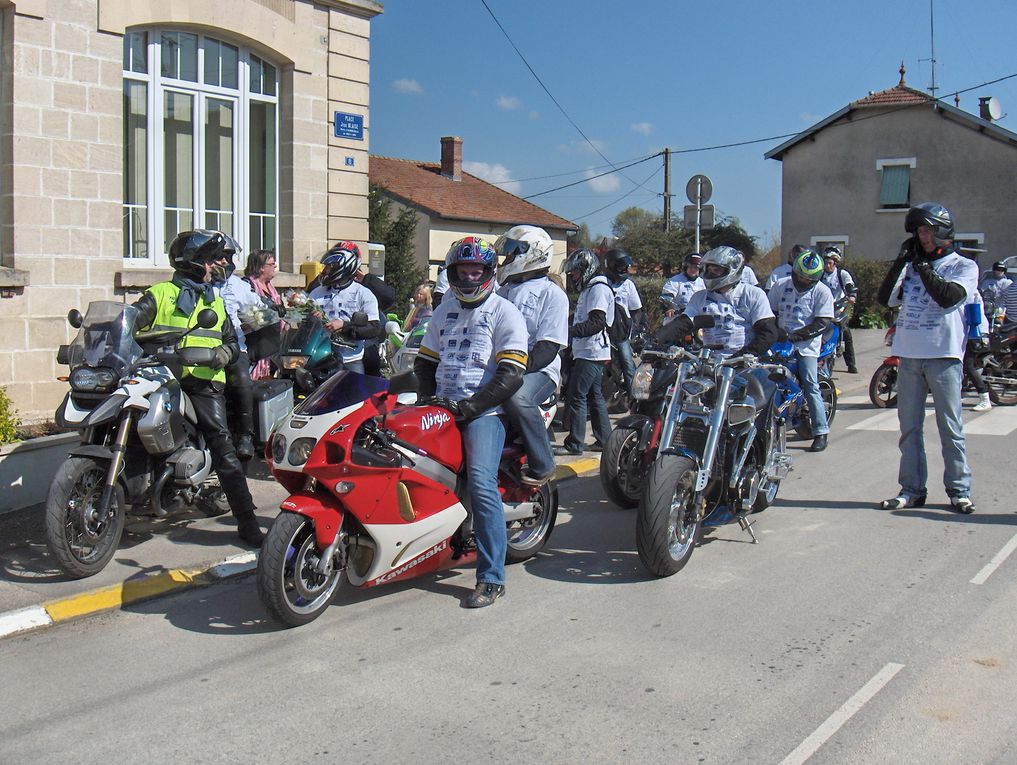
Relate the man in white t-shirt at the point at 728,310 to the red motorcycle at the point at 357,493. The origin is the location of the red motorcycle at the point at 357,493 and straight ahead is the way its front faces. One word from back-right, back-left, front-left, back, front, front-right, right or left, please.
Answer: back

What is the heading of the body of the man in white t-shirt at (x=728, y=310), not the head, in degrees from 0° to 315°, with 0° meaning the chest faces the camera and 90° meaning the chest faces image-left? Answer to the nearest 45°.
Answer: approximately 45°

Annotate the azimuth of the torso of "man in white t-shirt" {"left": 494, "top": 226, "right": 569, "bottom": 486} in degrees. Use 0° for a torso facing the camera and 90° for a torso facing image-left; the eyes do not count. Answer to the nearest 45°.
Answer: approximately 45°

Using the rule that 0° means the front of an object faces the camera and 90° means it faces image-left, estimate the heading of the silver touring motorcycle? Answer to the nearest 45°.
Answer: approximately 45°

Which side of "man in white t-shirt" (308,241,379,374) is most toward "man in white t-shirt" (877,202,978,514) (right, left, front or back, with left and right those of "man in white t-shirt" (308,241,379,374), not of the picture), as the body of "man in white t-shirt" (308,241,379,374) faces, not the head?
left

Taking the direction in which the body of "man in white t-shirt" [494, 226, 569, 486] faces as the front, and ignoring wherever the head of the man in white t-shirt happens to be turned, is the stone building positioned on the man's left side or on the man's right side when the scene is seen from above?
on the man's right side

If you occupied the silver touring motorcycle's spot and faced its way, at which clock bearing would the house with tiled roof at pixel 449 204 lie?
The house with tiled roof is roughly at 5 o'clock from the silver touring motorcycle.

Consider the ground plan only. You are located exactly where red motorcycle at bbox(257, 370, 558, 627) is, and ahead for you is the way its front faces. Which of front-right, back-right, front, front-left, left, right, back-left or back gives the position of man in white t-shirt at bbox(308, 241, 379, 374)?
back-right

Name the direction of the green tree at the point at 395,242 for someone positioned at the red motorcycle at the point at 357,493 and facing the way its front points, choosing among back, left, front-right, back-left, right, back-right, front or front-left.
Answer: back-right

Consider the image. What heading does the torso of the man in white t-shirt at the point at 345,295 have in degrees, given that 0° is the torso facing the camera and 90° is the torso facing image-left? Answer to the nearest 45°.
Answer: approximately 45°
